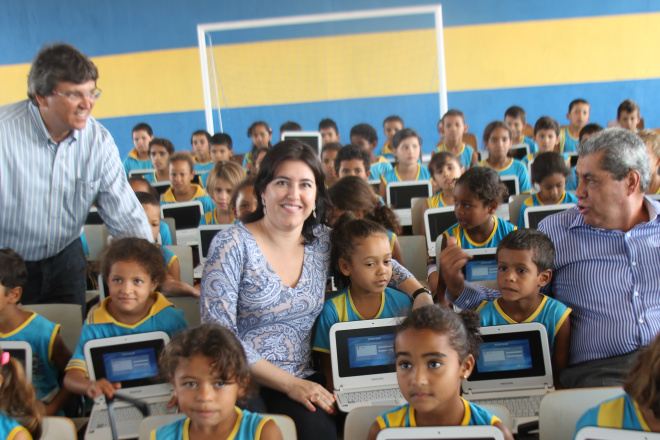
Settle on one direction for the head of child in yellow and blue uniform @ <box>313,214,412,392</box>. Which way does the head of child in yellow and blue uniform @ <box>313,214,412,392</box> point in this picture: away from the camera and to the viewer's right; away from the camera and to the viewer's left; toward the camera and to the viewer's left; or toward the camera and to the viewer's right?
toward the camera and to the viewer's right

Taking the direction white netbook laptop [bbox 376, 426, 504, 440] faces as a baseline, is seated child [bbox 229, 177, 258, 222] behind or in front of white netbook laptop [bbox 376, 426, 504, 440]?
behind

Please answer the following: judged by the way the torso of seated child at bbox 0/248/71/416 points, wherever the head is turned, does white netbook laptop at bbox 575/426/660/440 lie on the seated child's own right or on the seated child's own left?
on the seated child's own left

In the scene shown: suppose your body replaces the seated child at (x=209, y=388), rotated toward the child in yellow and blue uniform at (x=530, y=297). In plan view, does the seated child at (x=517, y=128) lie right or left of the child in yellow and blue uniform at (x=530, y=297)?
left

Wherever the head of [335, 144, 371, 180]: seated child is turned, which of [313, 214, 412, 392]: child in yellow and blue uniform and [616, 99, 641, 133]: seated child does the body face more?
the child in yellow and blue uniform

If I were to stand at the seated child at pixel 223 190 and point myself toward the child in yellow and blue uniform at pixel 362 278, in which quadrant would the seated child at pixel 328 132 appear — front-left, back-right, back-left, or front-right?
back-left

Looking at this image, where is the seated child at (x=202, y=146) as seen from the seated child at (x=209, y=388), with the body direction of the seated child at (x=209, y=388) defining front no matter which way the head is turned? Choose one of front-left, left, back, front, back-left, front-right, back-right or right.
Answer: back
